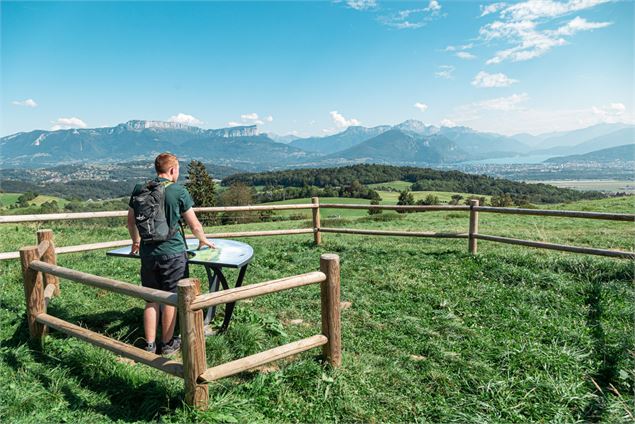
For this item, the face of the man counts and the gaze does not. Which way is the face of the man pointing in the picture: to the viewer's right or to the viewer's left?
to the viewer's right

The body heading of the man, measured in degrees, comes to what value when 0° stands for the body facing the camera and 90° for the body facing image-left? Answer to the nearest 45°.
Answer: approximately 225°
